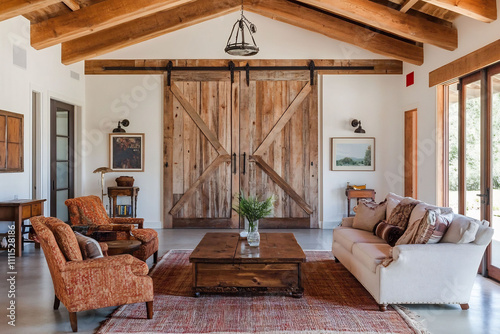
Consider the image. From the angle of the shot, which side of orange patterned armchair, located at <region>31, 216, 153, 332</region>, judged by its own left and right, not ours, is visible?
right

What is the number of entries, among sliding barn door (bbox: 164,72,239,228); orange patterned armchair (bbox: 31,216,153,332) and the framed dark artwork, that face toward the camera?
2

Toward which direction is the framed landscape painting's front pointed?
toward the camera

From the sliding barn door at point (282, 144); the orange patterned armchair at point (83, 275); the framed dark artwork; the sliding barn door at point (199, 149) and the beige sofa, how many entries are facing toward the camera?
3

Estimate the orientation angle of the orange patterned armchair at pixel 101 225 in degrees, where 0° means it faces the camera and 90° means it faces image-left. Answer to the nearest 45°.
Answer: approximately 315°

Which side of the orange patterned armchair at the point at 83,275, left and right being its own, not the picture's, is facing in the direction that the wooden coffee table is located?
front

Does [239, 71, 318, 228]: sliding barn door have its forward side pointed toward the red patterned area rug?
yes

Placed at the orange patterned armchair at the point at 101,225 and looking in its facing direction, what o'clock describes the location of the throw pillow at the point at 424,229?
The throw pillow is roughly at 12 o'clock from the orange patterned armchair.

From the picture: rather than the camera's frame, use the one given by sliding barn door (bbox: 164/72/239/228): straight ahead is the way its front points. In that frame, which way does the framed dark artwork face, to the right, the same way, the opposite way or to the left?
the same way

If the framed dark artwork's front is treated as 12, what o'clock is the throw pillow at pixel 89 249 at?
The throw pillow is roughly at 12 o'clock from the framed dark artwork.

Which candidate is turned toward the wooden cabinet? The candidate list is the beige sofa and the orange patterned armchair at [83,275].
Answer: the beige sofa

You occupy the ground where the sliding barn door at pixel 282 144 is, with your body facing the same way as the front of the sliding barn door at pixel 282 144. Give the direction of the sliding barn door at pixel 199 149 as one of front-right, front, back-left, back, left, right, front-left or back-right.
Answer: right

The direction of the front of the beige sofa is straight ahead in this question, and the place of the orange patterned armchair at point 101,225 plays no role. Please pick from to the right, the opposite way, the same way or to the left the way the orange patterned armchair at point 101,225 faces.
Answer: the opposite way

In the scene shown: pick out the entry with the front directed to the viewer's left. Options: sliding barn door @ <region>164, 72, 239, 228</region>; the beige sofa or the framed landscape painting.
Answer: the beige sofa

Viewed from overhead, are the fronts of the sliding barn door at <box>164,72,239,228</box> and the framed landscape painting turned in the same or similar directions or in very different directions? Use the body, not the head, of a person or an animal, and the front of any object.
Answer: same or similar directions

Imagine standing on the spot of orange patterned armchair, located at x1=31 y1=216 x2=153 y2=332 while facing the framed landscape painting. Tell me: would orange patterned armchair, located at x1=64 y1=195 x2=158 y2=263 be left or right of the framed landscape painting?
left

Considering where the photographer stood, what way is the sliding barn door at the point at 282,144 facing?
facing the viewer

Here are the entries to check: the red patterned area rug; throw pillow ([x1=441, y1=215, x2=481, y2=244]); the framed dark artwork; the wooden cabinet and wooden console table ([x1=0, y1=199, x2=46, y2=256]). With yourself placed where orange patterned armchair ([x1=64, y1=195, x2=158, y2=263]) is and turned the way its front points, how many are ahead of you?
2

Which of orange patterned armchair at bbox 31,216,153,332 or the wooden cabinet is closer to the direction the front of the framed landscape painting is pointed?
the orange patterned armchair
